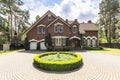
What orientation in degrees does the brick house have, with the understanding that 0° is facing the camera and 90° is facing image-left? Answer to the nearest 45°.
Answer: approximately 0°
